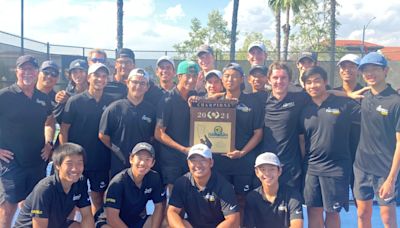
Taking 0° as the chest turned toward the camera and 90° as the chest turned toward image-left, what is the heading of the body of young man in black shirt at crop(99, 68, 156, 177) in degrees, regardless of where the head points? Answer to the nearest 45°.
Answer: approximately 0°

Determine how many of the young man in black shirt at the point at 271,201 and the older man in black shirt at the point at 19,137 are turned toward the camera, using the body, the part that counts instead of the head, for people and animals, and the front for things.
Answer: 2

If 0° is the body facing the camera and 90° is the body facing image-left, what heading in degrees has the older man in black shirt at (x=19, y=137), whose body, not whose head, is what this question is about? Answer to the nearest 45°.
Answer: approximately 0°
